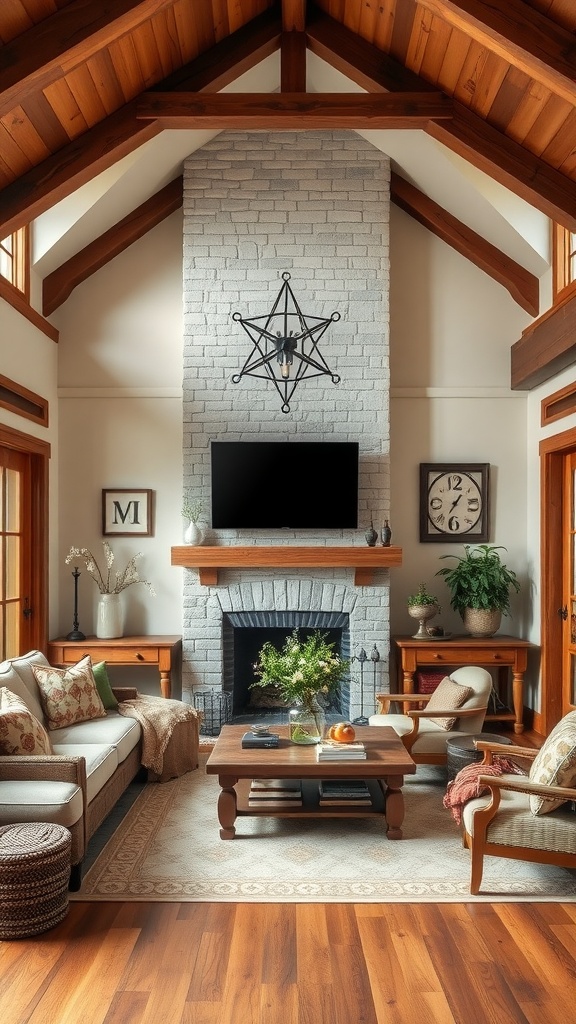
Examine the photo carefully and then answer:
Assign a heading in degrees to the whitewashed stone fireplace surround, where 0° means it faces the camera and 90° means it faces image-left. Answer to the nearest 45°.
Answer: approximately 0°

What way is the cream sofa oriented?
to the viewer's right

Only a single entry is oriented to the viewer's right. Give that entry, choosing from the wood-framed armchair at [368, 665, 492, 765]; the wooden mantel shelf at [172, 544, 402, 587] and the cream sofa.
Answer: the cream sofa

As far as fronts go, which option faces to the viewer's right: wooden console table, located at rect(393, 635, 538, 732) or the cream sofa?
the cream sofa

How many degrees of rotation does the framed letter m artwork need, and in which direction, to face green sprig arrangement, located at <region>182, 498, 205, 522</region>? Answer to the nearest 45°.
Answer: approximately 45° to its left

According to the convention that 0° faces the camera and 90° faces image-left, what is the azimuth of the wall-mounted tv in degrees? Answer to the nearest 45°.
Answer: approximately 0°

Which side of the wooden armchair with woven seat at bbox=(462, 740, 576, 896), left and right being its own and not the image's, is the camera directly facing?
left

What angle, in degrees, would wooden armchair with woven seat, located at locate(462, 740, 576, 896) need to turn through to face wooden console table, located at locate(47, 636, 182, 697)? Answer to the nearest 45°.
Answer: approximately 45° to its right
